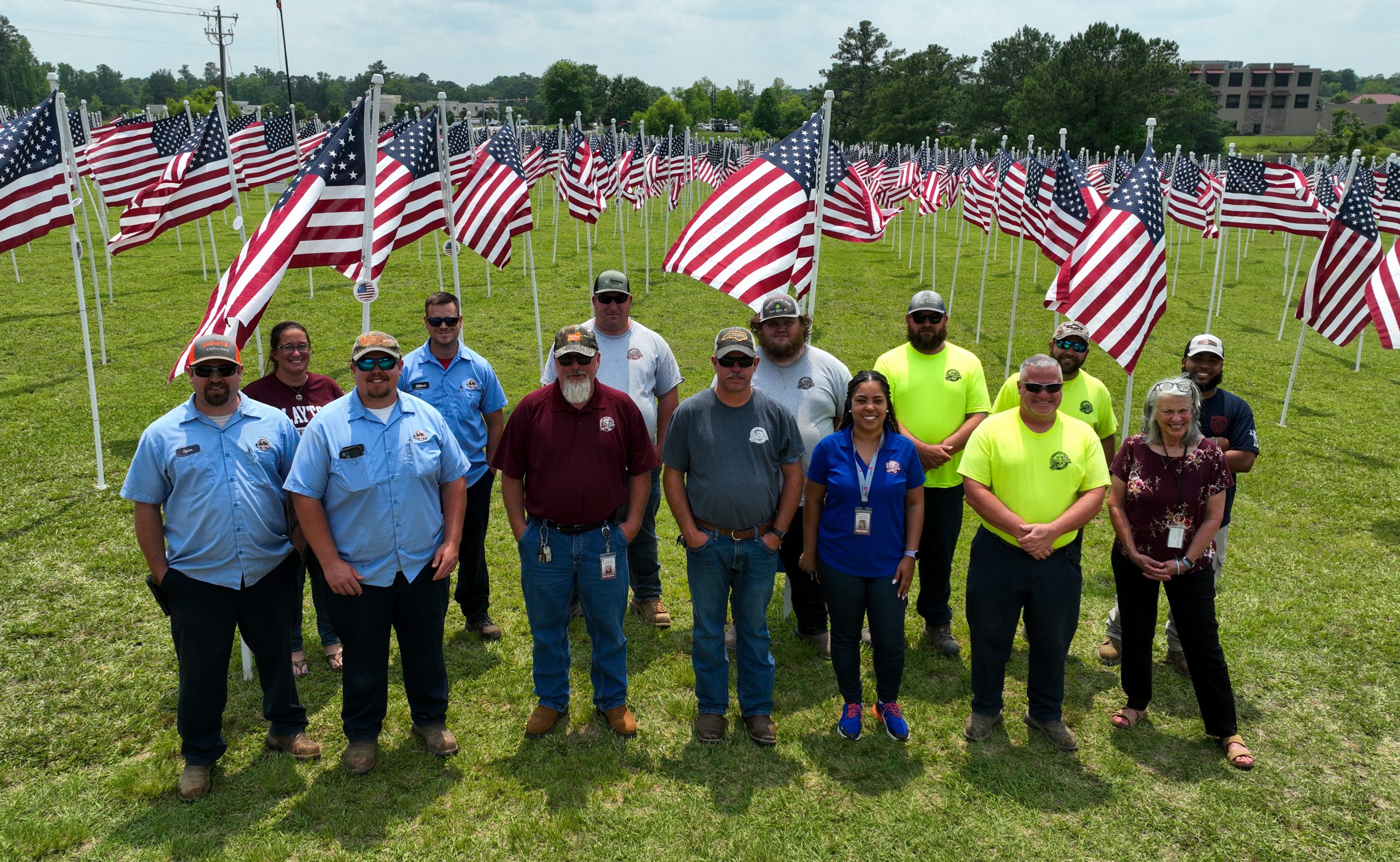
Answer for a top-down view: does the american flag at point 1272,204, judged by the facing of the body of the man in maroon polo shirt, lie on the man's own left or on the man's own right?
on the man's own left

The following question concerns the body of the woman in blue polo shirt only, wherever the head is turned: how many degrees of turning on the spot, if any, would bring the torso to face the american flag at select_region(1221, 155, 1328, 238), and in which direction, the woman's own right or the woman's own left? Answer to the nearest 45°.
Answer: approximately 135° to the woman's own left

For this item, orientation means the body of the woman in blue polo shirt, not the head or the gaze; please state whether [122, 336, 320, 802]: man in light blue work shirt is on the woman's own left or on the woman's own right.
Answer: on the woman's own right

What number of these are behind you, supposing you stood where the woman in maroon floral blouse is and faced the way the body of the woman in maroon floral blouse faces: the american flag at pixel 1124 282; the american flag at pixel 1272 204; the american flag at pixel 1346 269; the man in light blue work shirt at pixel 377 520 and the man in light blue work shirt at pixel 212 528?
3

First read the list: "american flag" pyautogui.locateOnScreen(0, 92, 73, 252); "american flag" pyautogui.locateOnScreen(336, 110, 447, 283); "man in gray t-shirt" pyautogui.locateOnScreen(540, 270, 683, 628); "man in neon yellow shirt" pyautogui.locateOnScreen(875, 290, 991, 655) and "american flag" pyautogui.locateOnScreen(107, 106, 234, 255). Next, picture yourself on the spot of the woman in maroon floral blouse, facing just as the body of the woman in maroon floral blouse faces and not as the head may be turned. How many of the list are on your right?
5

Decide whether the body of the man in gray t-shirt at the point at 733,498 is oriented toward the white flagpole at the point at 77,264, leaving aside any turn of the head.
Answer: no

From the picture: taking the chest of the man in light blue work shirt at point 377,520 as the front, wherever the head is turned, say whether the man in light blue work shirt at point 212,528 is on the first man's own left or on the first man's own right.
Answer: on the first man's own right

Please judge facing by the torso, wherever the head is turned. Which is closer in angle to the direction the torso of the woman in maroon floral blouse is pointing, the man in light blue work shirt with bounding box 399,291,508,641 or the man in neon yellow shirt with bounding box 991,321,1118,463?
the man in light blue work shirt

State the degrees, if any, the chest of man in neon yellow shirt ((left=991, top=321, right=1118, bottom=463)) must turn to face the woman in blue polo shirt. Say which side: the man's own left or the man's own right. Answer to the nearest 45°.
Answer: approximately 45° to the man's own right

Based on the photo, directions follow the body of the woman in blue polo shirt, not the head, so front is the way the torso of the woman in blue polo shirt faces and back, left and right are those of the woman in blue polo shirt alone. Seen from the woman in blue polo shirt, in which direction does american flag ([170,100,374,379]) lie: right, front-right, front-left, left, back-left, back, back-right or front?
right

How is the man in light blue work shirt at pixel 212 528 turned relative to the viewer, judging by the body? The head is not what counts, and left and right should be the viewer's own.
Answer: facing the viewer

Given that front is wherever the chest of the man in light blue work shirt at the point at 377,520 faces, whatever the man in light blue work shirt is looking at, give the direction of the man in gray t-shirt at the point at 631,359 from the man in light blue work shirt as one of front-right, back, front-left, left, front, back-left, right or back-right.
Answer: back-left

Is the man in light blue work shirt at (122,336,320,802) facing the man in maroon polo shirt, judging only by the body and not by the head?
no

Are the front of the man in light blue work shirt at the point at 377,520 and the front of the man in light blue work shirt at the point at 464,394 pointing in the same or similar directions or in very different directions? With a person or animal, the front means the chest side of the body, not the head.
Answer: same or similar directions

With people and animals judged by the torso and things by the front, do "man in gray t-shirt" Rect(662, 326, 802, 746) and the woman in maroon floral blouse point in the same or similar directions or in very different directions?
same or similar directions

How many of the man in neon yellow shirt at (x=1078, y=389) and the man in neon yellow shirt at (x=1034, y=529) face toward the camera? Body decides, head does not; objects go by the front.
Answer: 2

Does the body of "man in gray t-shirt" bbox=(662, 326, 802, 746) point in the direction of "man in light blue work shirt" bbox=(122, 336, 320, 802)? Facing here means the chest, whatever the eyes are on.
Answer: no
